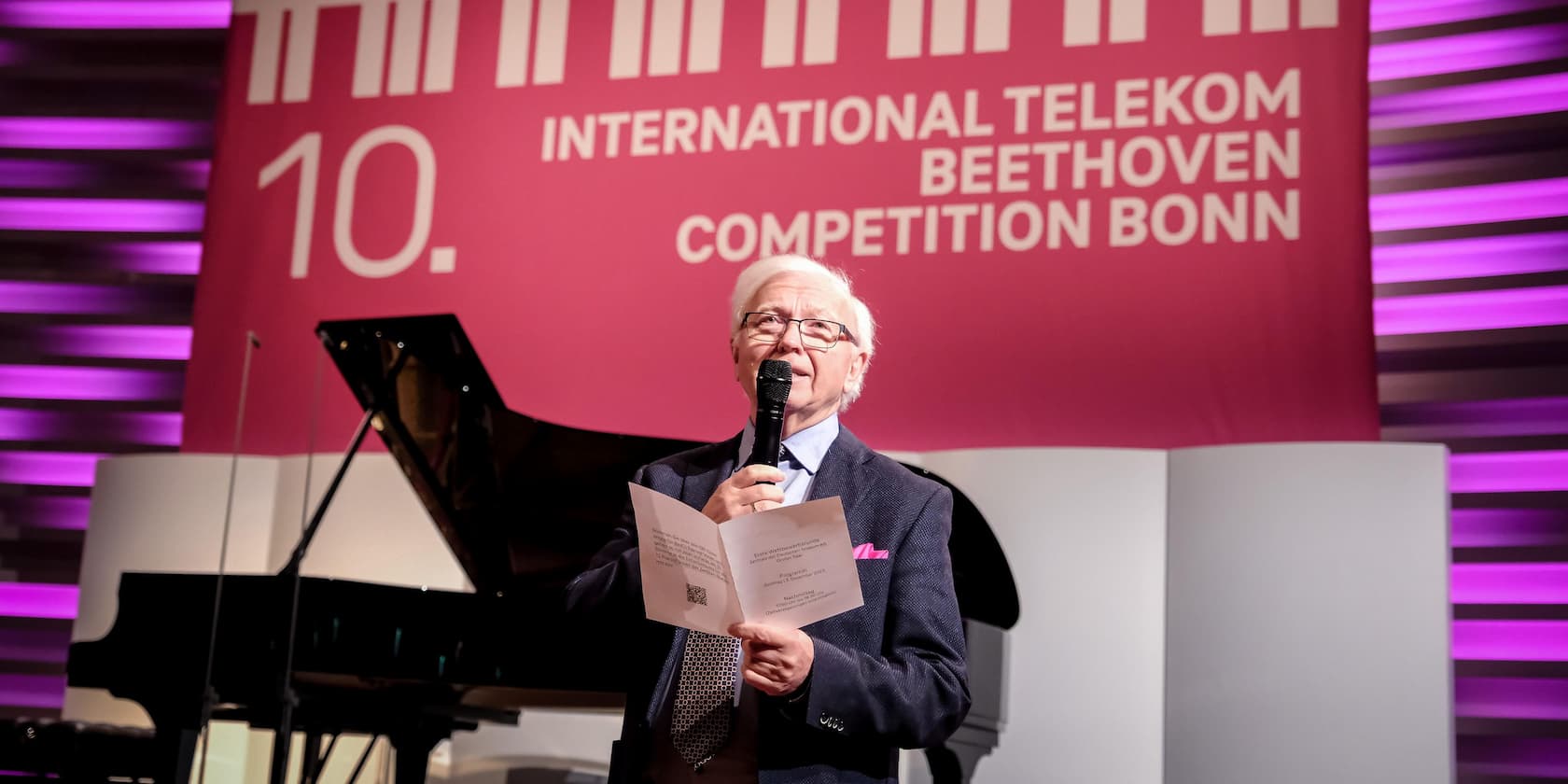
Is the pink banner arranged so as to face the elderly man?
yes

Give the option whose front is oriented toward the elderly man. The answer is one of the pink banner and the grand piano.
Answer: the pink banner

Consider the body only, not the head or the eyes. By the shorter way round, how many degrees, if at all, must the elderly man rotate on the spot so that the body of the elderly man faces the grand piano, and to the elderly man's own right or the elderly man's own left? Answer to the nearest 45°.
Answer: approximately 90° to the elderly man's own right

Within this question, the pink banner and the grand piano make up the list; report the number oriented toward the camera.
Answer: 1

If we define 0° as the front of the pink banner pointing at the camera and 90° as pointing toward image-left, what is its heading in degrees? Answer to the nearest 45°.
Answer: approximately 0°

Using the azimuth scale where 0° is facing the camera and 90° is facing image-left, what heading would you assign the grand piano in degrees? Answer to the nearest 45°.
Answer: approximately 90°

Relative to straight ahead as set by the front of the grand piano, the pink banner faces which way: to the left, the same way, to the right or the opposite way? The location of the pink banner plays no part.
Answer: to the left

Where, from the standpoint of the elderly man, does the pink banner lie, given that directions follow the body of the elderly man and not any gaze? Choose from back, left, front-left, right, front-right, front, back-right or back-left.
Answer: back-right

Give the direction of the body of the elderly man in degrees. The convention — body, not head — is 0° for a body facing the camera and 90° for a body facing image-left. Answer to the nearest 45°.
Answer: approximately 45°

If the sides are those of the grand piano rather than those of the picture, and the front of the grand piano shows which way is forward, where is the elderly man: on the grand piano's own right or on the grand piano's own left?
on the grand piano's own left

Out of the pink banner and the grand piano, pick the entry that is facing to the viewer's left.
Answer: the grand piano
